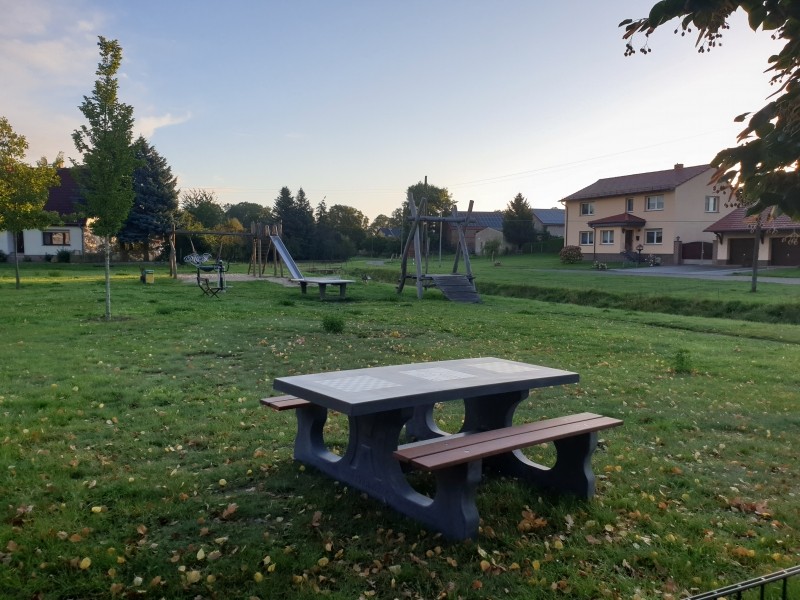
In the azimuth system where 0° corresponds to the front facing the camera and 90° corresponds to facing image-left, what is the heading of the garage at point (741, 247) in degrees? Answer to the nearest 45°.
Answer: approximately 0°

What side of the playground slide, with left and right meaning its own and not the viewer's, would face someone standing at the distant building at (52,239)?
back

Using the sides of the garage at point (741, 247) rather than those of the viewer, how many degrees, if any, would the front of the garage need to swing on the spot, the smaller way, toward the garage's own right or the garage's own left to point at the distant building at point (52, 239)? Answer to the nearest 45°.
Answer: approximately 90° to the garage's own right

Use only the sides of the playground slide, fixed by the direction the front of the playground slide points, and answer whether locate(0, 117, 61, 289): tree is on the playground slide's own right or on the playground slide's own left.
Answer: on the playground slide's own right

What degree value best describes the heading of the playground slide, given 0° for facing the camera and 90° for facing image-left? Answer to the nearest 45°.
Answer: approximately 315°

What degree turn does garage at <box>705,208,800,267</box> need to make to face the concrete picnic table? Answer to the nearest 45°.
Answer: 0° — it already faces it
